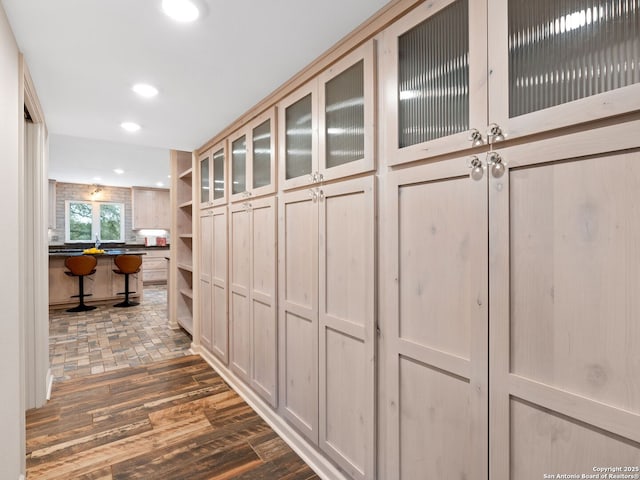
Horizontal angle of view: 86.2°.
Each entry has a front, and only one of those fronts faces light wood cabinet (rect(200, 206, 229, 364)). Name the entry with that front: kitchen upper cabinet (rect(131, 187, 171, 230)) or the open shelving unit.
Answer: the kitchen upper cabinet

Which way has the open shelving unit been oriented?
to the viewer's left

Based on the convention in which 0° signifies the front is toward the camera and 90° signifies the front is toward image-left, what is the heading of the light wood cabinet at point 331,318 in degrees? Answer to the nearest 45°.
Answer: approximately 45°

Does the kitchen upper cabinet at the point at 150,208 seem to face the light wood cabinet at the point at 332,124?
yes

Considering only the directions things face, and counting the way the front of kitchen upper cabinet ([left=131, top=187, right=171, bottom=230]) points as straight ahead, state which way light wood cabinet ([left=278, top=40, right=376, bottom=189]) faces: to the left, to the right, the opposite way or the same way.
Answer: to the right

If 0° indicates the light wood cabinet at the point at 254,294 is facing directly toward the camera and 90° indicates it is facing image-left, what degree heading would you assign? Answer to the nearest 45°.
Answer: approximately 45°

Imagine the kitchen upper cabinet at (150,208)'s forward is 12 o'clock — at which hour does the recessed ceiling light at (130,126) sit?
The recessed ceiling light is roughly at 12 o'clock from the kitchen upper cabinet.

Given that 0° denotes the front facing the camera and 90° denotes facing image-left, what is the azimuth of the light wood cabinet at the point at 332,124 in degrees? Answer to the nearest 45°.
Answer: approximately 45°

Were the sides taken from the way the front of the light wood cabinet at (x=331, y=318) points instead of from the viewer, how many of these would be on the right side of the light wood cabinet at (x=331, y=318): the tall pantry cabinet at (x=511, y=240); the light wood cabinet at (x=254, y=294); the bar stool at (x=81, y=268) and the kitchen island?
3

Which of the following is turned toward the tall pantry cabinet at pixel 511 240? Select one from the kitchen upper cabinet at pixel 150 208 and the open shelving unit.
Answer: the kitchen upper cabinet

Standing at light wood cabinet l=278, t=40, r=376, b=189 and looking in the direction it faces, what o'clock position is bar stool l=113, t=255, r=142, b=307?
The bar stool is roughly at 3 o'clock from the light wood cabinet.

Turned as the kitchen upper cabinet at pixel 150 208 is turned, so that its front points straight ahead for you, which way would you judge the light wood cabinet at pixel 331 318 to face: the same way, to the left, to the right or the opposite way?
to the right

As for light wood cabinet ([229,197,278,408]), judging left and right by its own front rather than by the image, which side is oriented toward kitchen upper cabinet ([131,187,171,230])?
right

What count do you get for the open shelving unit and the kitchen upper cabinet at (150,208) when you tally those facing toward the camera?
1
